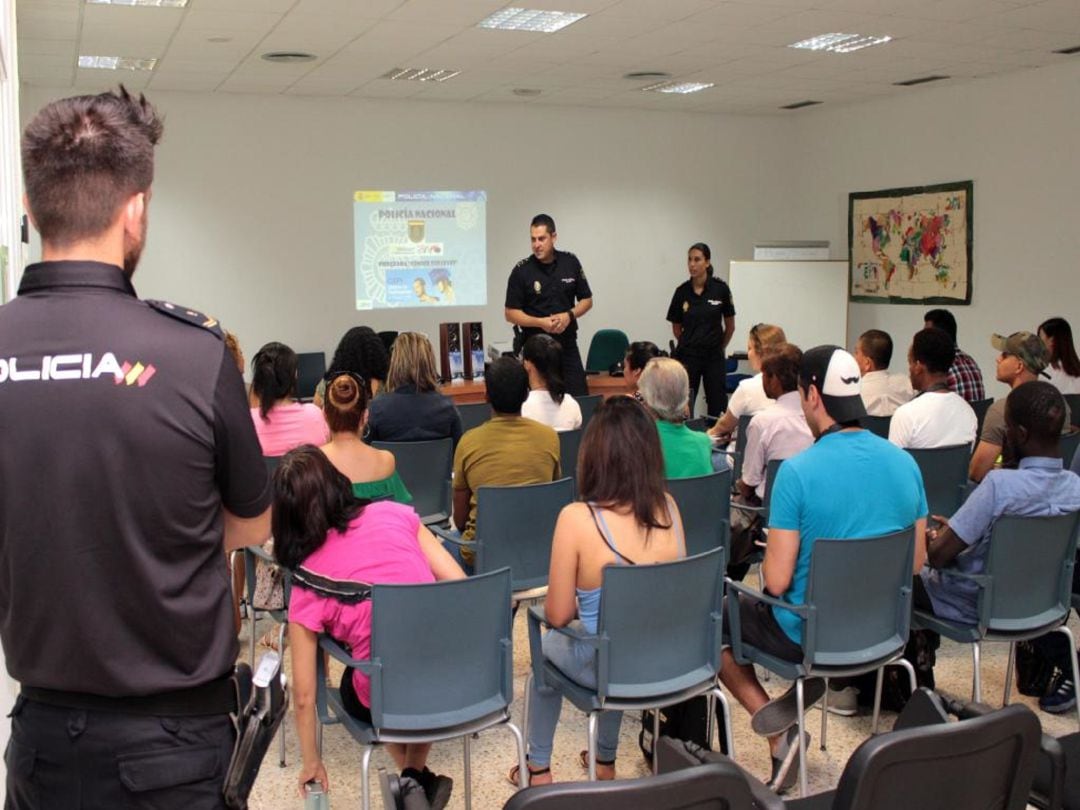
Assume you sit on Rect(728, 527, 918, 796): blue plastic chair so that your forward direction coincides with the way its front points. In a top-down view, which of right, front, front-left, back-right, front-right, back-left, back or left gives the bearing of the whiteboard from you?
front-right

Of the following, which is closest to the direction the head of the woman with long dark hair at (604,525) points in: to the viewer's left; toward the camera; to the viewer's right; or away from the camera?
away from the camera

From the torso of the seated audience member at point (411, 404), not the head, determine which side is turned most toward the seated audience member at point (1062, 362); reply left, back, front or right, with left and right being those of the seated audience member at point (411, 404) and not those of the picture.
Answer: right

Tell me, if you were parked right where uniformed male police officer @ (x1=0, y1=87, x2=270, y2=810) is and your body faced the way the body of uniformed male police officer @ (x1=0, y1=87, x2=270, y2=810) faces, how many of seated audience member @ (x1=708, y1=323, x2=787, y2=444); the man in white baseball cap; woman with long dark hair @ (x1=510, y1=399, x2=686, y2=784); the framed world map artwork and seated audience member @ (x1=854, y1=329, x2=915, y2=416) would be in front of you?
5

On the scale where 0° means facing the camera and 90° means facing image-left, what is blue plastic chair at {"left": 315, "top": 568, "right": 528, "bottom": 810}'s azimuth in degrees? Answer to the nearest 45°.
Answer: approximately 135°

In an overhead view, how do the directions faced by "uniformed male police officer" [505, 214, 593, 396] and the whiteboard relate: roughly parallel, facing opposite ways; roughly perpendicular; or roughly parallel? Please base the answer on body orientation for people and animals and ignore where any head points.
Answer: roughly parallel

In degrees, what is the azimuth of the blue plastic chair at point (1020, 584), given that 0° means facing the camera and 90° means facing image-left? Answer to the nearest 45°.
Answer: approximately 135°

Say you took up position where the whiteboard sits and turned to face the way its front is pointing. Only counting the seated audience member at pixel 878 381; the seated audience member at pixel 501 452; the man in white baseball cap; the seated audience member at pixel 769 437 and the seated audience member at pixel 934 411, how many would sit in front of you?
5

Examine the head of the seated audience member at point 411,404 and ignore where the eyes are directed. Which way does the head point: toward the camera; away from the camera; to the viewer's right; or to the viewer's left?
away from the camera

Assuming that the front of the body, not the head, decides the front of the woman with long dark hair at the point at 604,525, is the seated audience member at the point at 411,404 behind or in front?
in front

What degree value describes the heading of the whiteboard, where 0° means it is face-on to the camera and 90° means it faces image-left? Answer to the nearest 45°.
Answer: approximately 0°

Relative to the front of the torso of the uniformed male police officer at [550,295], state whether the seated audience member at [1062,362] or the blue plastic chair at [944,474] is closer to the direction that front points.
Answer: the blue plastic chair

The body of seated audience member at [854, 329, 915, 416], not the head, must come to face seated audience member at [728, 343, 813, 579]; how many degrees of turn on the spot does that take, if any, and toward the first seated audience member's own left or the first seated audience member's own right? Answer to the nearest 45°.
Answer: approximately 135° to the first seated audience member's own left

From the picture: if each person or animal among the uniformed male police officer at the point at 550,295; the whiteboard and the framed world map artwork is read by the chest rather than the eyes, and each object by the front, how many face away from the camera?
0

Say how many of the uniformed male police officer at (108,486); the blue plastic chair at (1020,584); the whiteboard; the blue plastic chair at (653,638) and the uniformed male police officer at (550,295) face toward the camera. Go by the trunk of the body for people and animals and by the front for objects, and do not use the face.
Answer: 2

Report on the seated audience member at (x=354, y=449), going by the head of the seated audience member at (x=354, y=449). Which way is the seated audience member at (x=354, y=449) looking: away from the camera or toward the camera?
away from the camera

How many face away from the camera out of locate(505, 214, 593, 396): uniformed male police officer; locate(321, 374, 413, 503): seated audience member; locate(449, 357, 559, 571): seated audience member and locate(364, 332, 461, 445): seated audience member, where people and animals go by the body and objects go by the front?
3

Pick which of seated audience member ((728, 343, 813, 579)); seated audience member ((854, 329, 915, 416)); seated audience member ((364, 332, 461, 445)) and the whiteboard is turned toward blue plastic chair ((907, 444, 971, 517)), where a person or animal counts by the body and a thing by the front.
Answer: the whiteboard

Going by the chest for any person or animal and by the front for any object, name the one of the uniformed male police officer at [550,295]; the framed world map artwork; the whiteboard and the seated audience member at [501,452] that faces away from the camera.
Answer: the seated audience member

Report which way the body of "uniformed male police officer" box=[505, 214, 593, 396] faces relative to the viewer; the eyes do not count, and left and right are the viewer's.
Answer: facing the viewer
